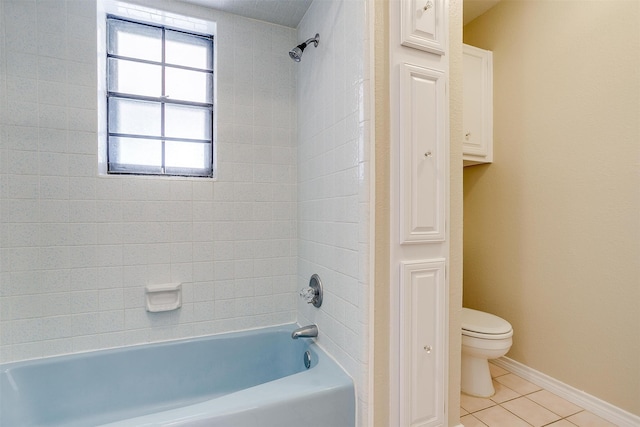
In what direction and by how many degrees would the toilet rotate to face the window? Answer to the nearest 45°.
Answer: approximately 90° to its right

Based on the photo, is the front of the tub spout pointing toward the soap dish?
yes

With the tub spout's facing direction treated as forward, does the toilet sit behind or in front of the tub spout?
behind

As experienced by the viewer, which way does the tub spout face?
facing to the left of the viewer

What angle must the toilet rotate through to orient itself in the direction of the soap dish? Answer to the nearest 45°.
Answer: approximately 90° to its right

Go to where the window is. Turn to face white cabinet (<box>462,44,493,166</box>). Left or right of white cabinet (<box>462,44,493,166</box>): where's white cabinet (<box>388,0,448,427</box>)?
right
